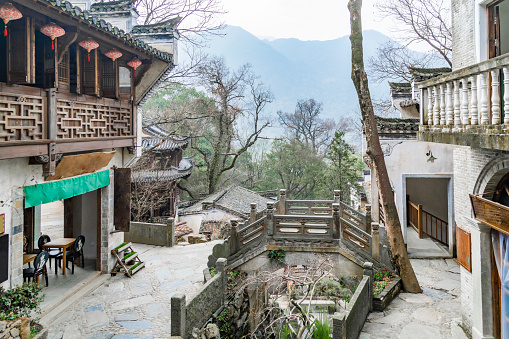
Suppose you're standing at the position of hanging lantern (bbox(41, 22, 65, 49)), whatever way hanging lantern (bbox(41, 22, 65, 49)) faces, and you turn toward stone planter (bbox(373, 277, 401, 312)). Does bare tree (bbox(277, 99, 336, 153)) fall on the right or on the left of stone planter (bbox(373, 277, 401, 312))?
left

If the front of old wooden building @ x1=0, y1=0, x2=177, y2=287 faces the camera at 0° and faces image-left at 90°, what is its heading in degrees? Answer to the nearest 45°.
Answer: approximately 315°

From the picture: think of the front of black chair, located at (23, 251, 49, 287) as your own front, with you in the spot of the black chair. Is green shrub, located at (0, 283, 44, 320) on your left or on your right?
on your left

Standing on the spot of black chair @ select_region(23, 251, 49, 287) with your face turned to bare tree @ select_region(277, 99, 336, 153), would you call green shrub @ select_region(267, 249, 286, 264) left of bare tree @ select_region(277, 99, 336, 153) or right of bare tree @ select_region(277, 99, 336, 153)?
right

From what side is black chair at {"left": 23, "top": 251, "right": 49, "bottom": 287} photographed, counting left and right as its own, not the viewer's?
left

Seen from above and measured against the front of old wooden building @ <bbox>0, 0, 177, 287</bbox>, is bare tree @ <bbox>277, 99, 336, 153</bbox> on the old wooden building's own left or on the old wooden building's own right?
on the old wooden building's own left
